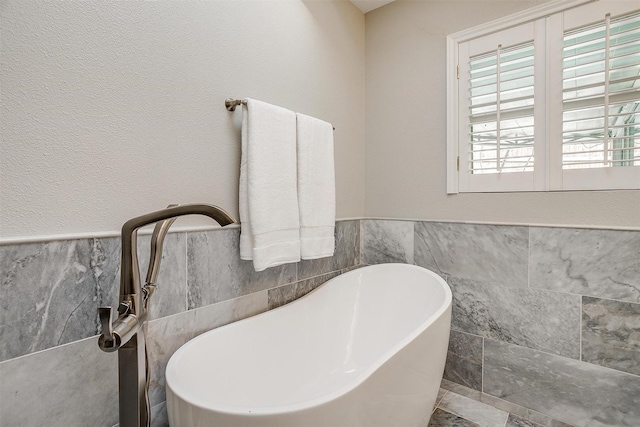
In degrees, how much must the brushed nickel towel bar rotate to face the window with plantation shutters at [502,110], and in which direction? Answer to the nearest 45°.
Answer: approximately 45° to its left

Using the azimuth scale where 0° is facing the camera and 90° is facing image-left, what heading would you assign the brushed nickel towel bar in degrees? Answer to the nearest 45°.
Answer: approximately 315°
